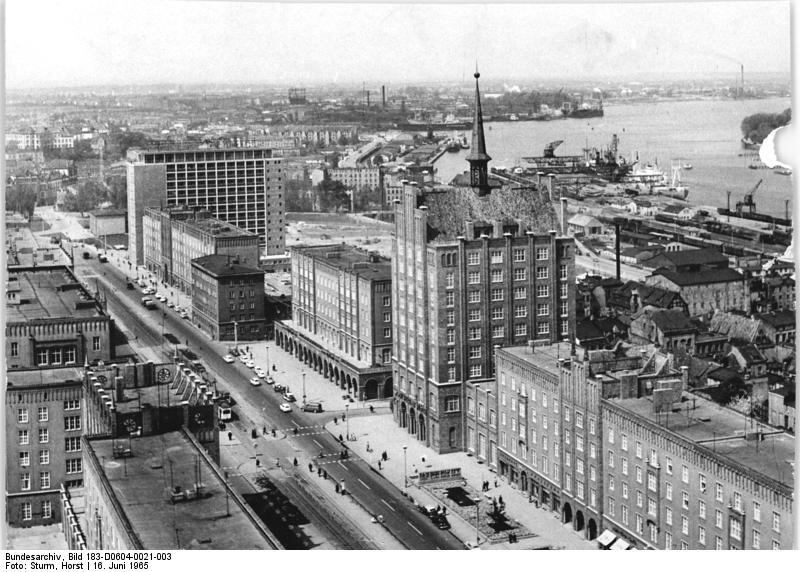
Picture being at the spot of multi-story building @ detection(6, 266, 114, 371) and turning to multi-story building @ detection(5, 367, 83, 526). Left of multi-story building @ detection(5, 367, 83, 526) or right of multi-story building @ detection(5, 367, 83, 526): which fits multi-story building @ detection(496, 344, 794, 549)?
left

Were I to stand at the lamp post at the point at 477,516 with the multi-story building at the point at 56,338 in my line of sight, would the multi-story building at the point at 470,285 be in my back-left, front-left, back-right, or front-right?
front-right

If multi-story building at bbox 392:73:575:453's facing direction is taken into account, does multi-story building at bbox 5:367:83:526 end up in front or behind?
in front

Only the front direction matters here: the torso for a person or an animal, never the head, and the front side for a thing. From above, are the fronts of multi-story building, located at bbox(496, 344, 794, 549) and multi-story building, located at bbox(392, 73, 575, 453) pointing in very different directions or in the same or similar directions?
same or similar directions

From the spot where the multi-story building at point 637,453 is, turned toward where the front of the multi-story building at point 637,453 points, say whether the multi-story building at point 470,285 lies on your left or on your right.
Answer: on your right

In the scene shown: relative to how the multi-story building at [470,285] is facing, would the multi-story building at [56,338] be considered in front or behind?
in front

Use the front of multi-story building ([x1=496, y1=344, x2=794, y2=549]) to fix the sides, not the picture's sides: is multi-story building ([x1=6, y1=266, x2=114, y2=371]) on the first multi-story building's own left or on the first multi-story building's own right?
on the first multi-story building's own right

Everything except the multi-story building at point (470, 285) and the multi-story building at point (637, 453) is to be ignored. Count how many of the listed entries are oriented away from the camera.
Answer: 0

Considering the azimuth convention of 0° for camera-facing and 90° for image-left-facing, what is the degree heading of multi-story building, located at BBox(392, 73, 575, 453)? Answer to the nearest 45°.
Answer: approximately 45°

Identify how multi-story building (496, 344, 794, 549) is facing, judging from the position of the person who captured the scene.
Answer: facing the viewer and to the left of the viewer

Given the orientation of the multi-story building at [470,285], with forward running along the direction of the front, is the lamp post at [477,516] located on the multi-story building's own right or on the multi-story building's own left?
on the multi-story building's own left

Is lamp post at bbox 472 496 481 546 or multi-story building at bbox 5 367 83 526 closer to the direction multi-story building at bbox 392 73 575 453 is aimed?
the multi-story building

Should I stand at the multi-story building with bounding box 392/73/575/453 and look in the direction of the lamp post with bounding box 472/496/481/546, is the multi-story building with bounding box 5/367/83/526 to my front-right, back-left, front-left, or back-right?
front-right
